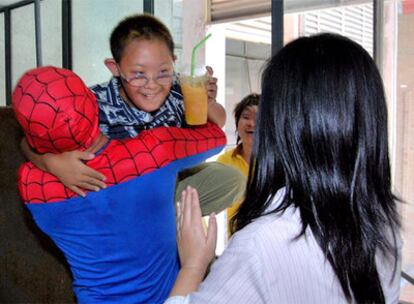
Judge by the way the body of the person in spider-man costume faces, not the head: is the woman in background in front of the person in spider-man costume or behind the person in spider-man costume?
in front

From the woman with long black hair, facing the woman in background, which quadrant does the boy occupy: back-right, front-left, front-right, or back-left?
front-left

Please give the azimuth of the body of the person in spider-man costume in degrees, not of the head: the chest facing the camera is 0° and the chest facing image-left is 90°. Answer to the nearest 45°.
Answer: approximately 180°
